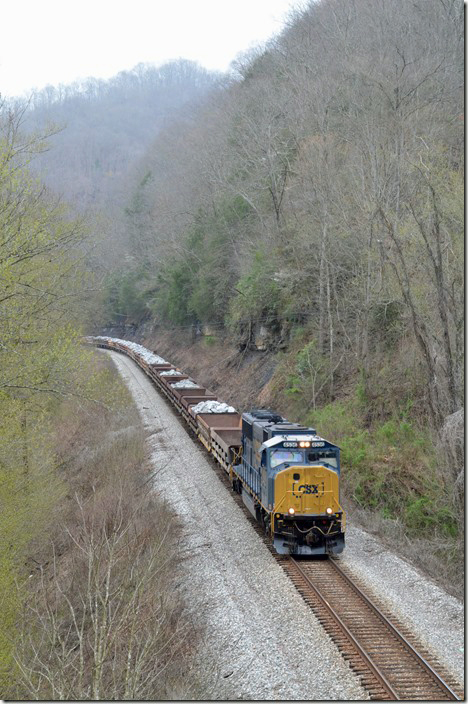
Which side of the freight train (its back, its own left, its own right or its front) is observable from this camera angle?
front
